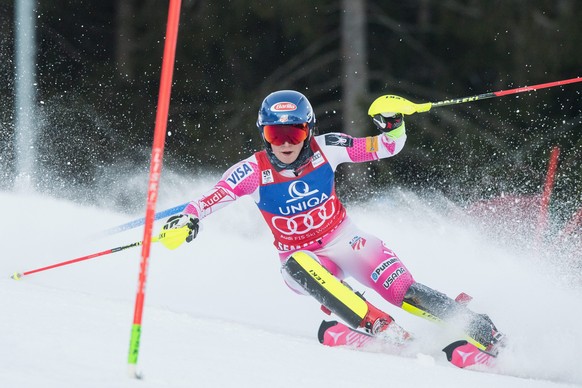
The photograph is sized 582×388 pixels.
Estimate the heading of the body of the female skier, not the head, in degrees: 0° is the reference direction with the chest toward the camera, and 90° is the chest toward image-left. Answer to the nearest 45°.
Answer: approximately 0°

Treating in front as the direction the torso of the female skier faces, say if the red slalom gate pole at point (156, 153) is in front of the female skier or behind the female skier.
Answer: in front
